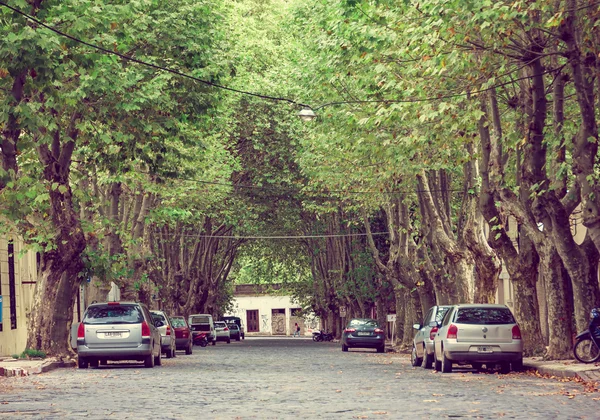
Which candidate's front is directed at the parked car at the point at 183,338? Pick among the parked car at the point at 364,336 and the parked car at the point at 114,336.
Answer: the parked car at the point at 114,336

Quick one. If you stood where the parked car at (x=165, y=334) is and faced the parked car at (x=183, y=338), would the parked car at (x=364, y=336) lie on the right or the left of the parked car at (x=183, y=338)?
right

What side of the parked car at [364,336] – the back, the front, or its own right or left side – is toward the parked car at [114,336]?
back

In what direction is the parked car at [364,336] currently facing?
away from the camera

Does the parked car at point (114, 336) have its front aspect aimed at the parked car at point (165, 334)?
yes

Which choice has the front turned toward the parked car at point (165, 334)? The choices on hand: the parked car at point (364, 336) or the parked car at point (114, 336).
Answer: the parked car at point (114, 336)

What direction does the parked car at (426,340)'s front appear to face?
away from the camera

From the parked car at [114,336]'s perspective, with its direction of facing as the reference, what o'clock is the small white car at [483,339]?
The small white car is roughly at 4 o'clock from the parked car.

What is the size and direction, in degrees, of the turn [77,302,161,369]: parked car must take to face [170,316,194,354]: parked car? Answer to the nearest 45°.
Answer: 0° — it already faces it

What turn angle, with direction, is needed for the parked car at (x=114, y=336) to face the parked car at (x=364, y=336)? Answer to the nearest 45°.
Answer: approximately 45° to its right

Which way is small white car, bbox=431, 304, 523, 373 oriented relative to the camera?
away from the camera

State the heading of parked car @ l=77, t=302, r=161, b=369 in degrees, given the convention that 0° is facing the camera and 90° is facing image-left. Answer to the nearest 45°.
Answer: approximately 180°

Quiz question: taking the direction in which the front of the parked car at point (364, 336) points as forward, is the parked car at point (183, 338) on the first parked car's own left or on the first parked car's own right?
on the first parked car's own left

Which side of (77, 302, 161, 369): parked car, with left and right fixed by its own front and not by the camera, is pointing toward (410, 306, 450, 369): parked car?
right
